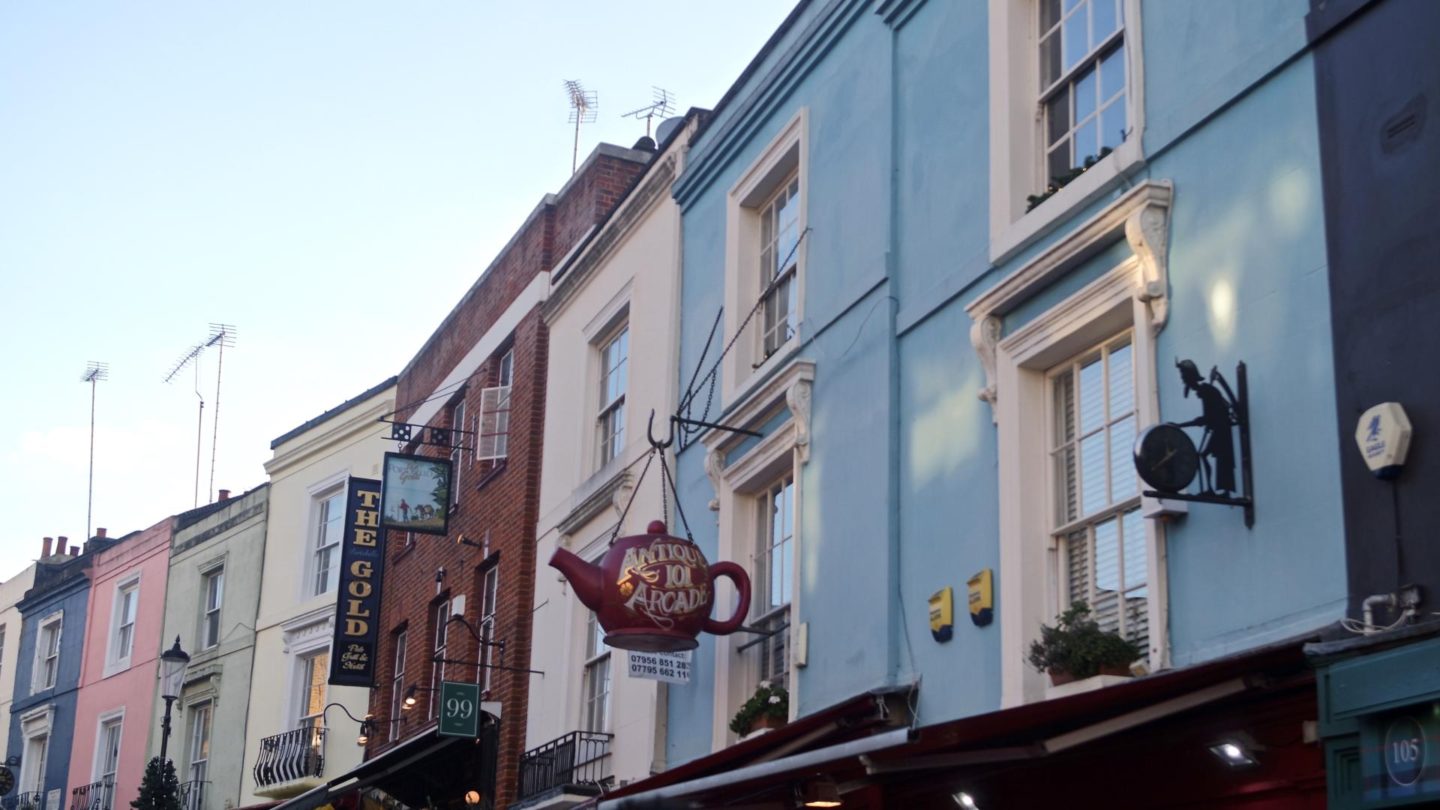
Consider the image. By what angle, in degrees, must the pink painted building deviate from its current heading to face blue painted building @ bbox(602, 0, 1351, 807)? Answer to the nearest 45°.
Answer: approximately 45° to its left

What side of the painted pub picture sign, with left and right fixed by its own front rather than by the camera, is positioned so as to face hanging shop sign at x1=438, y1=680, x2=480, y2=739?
front

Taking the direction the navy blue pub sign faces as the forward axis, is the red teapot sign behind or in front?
in front

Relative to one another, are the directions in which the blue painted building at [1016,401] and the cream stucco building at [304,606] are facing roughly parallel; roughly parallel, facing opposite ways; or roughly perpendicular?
roughly parallel

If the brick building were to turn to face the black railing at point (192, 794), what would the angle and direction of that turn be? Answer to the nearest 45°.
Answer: approximately 90° to its right

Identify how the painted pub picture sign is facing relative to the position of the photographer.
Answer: facing the viewer

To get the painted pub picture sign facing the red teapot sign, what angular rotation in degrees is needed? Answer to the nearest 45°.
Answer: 0° — it already faces it

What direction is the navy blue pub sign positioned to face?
toward the camera

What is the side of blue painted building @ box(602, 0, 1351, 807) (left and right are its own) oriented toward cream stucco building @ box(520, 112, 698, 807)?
right

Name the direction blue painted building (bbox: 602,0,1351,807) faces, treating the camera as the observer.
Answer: facing the viewer and to the left of the viewer

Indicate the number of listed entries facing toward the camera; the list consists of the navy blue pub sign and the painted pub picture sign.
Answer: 2

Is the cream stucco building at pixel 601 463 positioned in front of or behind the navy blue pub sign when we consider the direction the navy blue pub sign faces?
in front

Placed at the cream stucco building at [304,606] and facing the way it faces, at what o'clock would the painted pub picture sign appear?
The painted pub picture sign is roughly at 10 o'clock from the cream stucco building.

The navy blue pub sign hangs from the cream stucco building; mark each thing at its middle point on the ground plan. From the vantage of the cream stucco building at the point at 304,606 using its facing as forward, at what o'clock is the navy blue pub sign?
The navy blue pub sign is roughly at 10 o'clock from the cream stucco building.

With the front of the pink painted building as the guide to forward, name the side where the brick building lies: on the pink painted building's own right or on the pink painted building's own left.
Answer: on the pink painted building's own left
